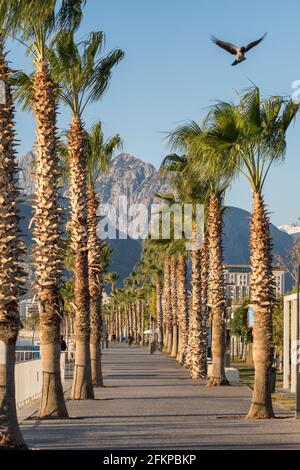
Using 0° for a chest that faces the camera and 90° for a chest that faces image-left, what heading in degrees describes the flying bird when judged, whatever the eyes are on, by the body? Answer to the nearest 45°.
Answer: approximately 315°

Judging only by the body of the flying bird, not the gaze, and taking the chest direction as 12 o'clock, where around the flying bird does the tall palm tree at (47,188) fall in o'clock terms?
The tall palm tree is roughly at 4 o'clock from the flying bird.

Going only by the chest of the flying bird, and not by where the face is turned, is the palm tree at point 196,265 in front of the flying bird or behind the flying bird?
behind

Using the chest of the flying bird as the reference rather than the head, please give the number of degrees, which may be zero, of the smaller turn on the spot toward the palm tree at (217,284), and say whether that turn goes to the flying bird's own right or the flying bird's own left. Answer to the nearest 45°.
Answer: approximately 135° to the flying bird's own left
